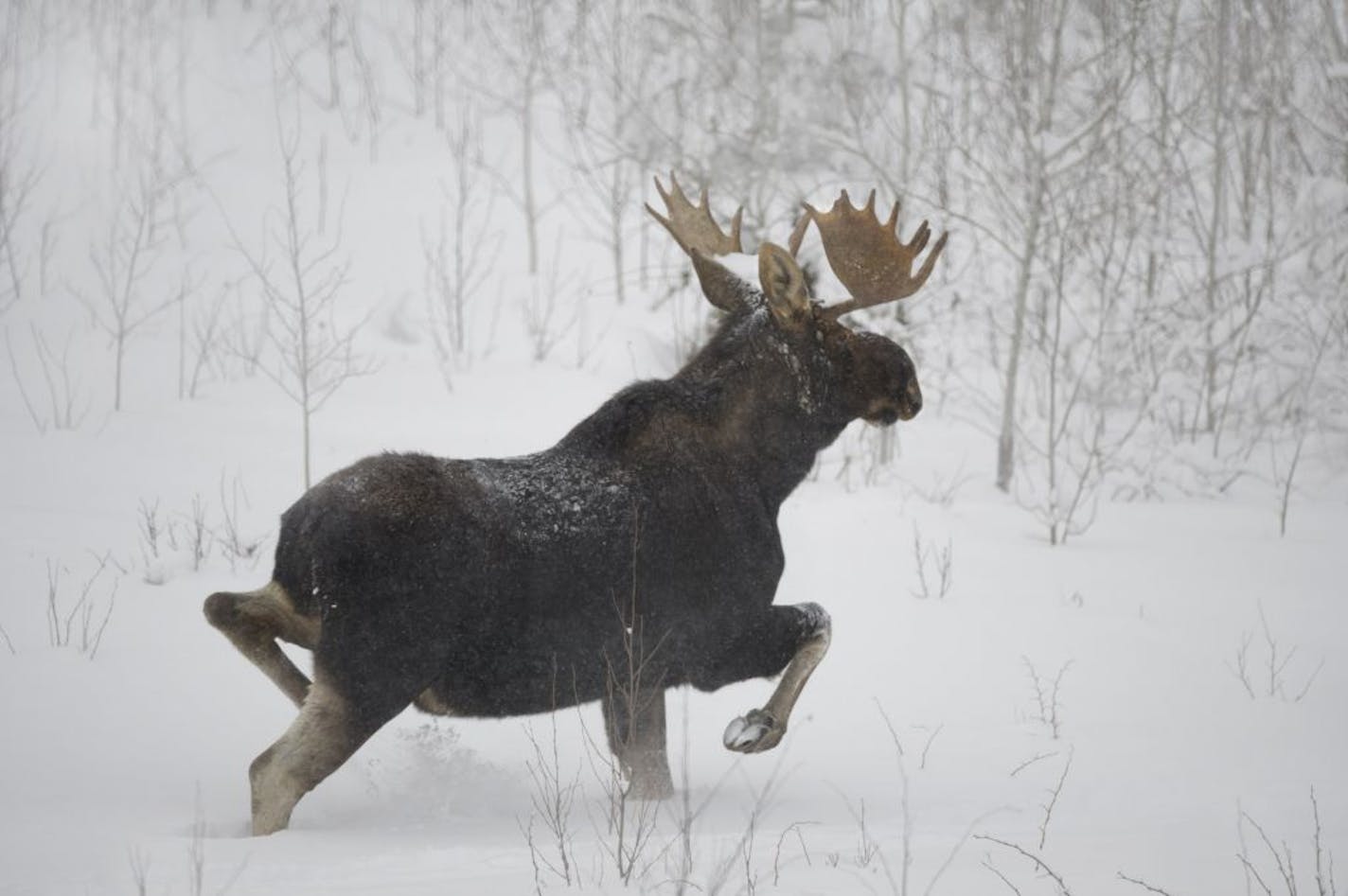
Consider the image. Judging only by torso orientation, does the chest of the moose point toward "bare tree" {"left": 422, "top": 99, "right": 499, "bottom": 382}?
no

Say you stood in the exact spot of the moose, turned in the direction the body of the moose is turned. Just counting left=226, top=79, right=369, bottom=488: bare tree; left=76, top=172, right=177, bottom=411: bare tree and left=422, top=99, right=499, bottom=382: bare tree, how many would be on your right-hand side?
0

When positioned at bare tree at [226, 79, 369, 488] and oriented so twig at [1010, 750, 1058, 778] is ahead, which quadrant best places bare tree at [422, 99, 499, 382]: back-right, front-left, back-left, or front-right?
back-left

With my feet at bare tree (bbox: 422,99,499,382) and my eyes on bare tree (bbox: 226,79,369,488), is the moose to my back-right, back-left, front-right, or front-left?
front-left

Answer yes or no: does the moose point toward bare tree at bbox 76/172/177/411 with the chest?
no

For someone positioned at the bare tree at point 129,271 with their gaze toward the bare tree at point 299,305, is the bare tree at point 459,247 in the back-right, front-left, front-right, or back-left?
front-left

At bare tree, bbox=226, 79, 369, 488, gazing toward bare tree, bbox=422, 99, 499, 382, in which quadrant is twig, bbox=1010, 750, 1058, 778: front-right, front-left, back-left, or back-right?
back-right

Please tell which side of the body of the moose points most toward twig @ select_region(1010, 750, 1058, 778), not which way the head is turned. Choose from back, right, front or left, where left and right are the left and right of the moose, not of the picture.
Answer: front

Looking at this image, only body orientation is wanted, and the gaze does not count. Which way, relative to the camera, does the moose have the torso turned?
to the viewer's right
